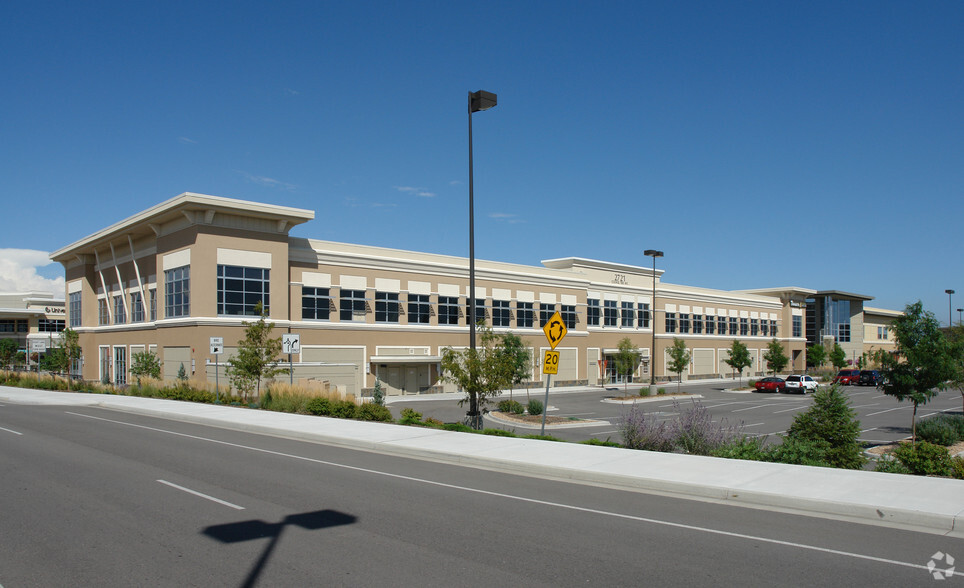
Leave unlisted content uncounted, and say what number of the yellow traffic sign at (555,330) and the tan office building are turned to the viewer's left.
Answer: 0

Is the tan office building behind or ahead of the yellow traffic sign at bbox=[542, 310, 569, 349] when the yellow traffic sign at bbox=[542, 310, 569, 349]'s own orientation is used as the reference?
behind

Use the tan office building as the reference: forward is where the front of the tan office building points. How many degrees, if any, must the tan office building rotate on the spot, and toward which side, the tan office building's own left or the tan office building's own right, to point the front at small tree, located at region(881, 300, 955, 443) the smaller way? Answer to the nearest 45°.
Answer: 0° — it already faces it

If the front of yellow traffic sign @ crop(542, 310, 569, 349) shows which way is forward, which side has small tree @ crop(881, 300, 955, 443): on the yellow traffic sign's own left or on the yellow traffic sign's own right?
on the yellow traffic sign's own left

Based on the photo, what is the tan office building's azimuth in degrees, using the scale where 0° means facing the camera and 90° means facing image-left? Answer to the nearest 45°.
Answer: approximately 315°

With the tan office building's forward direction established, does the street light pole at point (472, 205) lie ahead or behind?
ahead

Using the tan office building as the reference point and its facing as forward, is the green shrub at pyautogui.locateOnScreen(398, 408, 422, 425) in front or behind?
in front
